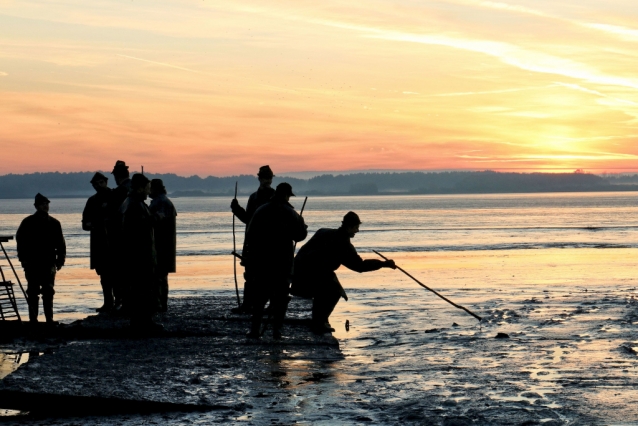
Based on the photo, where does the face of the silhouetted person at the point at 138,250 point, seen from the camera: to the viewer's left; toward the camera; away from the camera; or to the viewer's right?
to the viewer's right

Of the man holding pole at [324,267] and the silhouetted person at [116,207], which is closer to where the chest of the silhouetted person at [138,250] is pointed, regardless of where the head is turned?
the man holding pole

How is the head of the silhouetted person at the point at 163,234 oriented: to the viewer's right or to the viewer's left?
to the viewer's left

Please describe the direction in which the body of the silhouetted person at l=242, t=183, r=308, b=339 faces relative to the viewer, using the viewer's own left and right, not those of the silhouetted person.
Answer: facing away from the viewer and to the right of the viewer

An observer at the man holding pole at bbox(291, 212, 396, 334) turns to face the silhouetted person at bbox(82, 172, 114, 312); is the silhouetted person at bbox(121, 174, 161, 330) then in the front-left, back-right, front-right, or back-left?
front-left

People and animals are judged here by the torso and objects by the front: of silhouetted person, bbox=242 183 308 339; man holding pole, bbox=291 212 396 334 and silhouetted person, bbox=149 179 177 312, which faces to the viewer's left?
silhouetted person, bbox=149 179 177 312

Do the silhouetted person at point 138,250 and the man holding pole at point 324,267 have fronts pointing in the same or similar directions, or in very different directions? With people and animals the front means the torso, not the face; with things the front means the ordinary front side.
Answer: same or similar directions

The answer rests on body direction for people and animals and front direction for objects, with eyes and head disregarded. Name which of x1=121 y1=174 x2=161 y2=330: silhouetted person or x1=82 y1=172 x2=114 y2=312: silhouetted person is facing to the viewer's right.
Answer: x1=121 y1=174 x2=161 y2=330: silhouetted person

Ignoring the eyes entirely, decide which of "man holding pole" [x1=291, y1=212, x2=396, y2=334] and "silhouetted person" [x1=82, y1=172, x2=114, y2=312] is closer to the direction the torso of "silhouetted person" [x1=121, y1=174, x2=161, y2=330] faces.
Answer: the man holding pole

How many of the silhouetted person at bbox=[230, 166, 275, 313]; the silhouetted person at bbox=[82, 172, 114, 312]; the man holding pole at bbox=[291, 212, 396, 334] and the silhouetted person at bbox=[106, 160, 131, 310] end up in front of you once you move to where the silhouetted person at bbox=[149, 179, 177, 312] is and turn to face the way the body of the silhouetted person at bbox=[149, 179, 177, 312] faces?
2

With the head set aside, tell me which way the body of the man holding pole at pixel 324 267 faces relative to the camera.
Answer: to the viewer's right

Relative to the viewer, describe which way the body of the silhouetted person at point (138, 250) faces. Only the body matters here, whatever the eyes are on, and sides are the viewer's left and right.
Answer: facing to the right of the viewer

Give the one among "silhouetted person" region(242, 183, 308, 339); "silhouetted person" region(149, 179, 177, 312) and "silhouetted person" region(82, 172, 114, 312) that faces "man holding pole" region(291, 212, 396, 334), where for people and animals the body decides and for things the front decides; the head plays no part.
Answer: "silhouetted person" region(242, 183, 308, 339)
